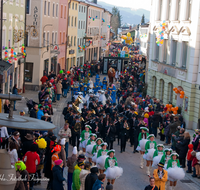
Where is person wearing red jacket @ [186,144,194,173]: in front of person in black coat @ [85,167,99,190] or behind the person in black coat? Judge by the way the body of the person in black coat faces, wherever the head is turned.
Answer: in front

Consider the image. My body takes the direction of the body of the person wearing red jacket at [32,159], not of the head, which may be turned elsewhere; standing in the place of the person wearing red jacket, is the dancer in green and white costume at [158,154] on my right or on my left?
on my right

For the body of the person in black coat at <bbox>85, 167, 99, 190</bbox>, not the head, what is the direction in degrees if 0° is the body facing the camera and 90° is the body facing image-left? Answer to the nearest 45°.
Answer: approximately 225°

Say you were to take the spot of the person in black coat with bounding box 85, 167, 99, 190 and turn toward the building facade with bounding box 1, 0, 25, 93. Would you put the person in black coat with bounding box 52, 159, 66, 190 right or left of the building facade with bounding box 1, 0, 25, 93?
left

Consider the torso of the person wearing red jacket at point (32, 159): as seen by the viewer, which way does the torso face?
away from the camera

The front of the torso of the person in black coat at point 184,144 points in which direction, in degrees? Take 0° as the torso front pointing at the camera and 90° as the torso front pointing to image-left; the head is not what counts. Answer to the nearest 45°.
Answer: approximately 90°

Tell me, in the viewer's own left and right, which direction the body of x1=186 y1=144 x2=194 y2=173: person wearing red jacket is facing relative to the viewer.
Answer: facing to the left of the viewer

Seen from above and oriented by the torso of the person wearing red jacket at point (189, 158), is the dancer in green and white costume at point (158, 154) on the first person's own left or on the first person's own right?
on the first person's own left

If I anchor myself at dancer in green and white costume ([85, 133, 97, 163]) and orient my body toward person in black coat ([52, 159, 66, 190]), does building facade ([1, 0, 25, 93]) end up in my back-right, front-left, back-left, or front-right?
back-right

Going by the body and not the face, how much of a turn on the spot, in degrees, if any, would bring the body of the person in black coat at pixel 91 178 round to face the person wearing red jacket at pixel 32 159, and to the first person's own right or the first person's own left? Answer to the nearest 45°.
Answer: approximately 90° to the first person's own left

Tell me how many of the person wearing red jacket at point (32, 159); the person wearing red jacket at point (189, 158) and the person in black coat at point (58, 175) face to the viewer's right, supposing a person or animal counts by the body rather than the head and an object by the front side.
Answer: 1
